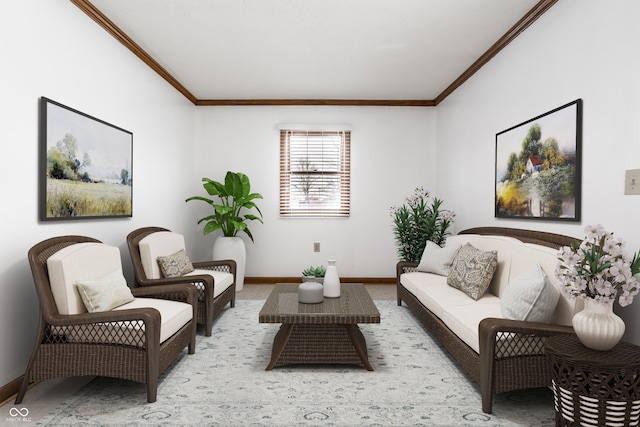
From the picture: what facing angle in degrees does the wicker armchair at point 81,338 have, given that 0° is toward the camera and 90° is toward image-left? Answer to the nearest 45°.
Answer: approximately 315°

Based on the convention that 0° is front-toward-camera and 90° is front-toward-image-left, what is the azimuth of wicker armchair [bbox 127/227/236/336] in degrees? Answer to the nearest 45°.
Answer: approximately 315°

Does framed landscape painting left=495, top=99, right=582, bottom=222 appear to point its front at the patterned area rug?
yes

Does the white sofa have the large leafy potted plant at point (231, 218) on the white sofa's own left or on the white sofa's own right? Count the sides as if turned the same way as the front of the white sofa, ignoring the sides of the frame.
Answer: on the white sofa's own right

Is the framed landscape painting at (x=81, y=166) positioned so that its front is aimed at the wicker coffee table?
yes

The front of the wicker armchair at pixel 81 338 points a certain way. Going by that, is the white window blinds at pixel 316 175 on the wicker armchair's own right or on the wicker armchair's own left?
on the wicker armchair's own left

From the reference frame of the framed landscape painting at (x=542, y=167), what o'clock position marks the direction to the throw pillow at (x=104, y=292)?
The throw pillow is roughly at 12 o'clock from the framed landscape painting.

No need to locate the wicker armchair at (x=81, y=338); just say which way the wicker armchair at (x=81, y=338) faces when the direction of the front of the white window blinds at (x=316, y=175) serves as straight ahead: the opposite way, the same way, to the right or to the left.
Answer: to the left
